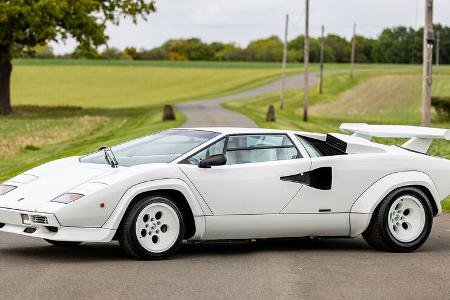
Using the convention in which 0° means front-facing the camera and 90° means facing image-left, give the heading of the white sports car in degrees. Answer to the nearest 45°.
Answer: approximately 45°

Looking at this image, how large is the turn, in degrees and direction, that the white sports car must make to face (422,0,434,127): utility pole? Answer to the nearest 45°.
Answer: approximately 135° to its right
